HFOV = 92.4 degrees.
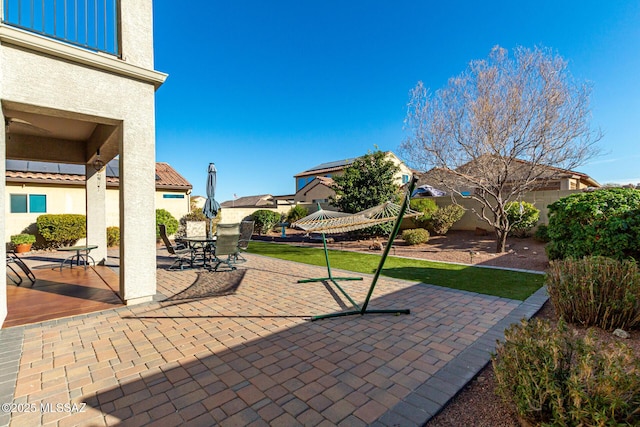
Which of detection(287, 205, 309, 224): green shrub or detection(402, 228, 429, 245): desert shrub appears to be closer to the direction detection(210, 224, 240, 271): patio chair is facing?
the green shrub

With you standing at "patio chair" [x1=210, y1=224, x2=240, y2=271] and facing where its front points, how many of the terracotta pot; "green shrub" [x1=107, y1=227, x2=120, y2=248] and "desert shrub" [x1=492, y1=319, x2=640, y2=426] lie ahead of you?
2

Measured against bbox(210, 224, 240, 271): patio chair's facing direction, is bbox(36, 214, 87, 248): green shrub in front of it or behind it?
in front

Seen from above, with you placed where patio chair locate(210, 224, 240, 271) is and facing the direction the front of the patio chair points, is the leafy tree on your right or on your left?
on your right

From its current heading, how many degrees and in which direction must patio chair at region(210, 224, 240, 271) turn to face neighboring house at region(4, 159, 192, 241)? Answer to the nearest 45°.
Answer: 0° — it already faces it

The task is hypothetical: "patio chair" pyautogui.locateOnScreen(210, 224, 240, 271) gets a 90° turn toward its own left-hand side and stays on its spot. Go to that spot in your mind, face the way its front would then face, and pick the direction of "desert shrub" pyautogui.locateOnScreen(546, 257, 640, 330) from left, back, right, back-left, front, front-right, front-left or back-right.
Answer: left

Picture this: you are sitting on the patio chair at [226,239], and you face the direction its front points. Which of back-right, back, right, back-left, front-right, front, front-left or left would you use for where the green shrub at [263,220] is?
front-right

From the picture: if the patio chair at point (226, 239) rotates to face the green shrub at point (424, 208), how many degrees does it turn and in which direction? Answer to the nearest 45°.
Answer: approximately 90° to its right

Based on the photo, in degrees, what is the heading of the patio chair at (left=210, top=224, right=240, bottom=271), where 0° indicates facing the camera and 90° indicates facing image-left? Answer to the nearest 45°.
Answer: approximately 135°

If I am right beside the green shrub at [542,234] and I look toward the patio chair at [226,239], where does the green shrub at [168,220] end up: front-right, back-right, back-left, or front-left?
front-right

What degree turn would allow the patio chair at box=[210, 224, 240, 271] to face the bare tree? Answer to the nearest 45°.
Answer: approximately 135° to its right

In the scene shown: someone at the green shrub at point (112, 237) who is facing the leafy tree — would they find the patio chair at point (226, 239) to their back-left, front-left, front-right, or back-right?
front-right

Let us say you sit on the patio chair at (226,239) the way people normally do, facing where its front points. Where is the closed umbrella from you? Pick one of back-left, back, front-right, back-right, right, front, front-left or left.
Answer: front-right
